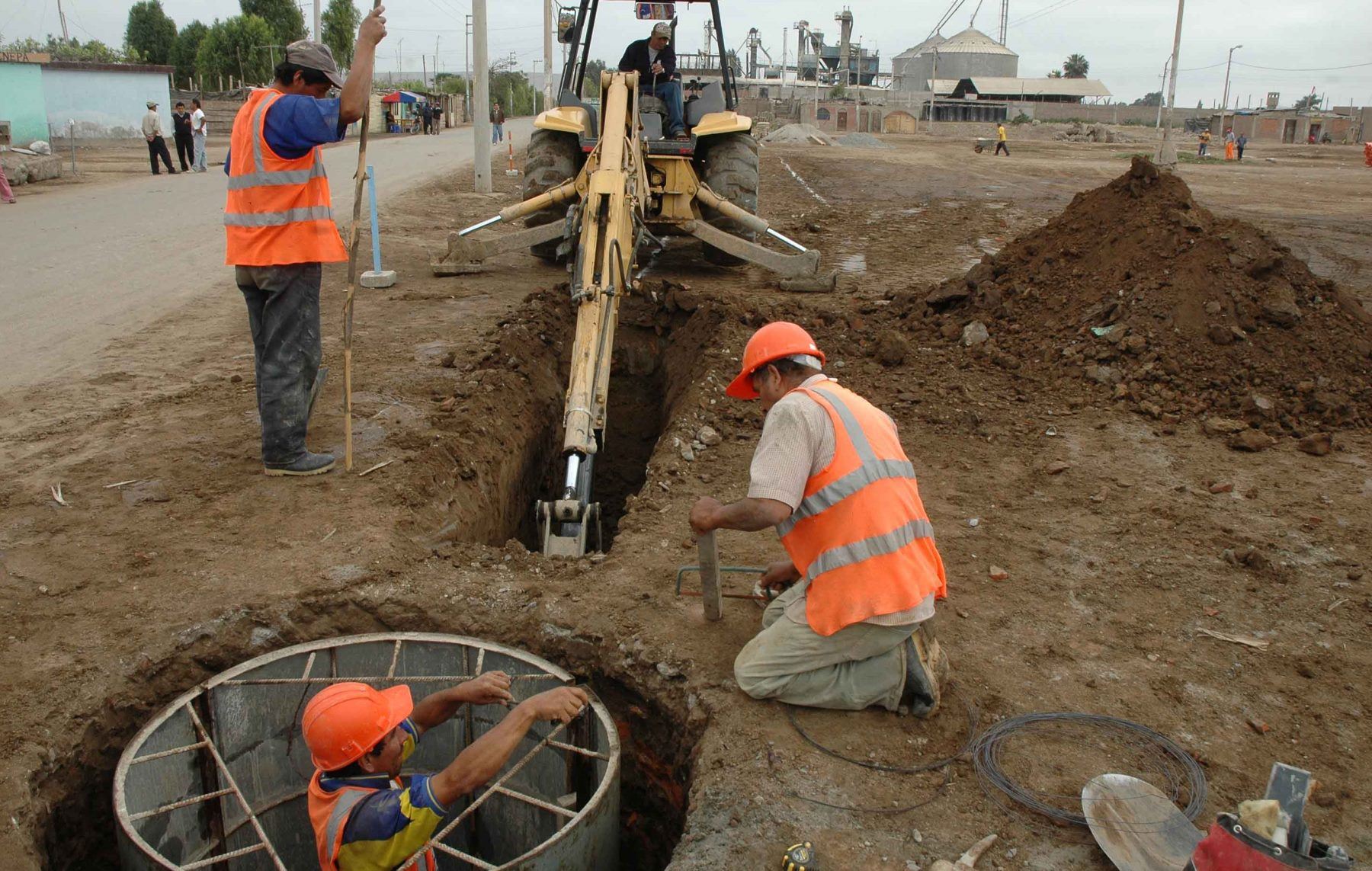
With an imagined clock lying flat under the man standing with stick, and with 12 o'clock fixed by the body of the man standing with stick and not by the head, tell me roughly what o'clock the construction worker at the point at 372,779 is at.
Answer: The construction worker is roughly at 3 o'clock from the man standing with stick.

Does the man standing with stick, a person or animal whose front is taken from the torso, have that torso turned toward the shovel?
no

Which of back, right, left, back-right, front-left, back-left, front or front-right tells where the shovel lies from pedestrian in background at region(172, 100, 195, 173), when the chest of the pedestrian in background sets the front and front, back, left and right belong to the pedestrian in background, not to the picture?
front

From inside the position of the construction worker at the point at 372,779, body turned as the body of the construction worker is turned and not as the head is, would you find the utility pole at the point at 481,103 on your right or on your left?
on your left

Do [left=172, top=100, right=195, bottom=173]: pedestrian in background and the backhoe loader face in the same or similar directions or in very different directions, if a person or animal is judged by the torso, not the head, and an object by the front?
very different directions

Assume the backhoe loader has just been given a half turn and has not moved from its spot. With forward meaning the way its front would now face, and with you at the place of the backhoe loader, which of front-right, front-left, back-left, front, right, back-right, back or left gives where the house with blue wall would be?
back-right

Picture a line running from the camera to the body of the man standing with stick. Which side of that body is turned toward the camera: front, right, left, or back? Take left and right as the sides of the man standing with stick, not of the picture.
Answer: right

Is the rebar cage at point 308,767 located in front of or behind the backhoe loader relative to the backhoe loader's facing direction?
behind

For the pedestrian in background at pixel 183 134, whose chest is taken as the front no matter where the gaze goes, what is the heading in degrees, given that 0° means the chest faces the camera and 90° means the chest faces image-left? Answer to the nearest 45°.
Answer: approximately 0°

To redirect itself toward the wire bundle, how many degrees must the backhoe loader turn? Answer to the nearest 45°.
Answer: approximately 180°

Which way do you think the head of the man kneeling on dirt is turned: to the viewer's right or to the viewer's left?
to the viewer's left

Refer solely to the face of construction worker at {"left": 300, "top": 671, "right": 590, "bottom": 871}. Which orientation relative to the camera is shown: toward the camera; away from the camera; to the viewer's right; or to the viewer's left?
to the viewer's right

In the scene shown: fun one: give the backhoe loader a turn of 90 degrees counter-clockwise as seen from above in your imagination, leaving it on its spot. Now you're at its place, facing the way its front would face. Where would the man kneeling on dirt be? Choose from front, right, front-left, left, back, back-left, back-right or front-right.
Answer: left

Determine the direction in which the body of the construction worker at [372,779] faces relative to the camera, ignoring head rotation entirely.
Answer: to the viewer's right

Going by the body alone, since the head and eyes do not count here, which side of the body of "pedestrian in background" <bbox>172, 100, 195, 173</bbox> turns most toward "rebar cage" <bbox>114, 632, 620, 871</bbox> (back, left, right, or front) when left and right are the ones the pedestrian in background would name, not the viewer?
front

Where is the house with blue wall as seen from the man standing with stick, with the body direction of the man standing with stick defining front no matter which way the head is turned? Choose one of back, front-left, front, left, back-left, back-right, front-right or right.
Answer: left

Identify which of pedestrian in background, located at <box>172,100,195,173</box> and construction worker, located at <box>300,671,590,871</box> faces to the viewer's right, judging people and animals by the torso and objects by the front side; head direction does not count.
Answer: the construction worker

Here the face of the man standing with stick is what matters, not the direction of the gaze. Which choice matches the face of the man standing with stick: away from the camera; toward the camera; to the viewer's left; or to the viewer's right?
to the viewer's right

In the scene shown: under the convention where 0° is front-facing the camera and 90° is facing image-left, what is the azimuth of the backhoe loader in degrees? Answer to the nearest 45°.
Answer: approximately 180°
